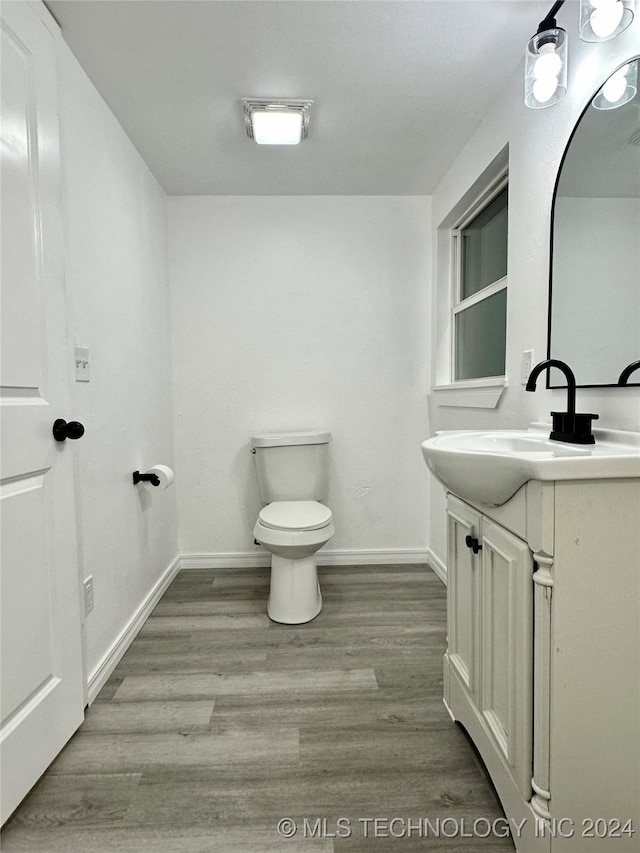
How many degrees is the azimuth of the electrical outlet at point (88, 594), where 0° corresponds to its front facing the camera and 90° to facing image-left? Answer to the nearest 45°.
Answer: approximately 315°

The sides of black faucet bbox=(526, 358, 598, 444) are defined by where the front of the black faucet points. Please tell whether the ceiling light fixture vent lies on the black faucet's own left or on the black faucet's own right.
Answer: on the black faucet's own right

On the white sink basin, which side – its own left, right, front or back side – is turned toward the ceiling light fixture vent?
right

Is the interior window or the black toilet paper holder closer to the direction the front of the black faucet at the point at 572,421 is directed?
the black toilet paper holder
